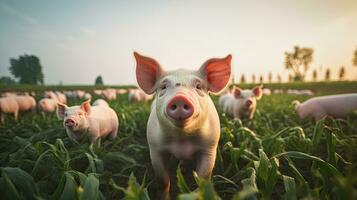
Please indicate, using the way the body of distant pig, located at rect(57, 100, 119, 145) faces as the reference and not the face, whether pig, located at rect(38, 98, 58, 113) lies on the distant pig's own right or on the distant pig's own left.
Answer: on the distant pig's own right

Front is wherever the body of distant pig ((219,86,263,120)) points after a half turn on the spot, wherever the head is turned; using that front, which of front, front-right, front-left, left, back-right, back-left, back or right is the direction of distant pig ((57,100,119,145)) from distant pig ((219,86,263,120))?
left

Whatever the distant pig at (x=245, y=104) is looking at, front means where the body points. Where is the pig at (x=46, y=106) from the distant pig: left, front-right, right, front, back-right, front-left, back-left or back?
back-right

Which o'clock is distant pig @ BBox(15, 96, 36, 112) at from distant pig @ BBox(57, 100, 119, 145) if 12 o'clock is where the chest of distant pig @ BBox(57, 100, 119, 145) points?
distant pig @ BBox(15, 96, 36, 112) is roughly at 4 o'clock from distant pig @ BBox(57, 100, 119, 145).

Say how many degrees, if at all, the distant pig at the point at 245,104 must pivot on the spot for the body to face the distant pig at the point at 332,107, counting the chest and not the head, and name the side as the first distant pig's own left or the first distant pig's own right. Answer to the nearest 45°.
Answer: approximately 45° to the first distant pig's own left

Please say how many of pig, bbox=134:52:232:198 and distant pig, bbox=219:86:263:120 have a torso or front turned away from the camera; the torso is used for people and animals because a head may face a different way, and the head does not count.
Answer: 0

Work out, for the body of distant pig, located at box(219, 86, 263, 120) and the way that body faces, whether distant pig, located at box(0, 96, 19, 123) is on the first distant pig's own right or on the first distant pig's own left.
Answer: on the first distant pig's own right

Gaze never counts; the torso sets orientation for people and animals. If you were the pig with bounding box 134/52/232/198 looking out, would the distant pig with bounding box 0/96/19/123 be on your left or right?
on your right

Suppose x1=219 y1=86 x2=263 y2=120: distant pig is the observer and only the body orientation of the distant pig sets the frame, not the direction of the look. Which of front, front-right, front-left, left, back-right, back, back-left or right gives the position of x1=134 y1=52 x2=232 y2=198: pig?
front-right

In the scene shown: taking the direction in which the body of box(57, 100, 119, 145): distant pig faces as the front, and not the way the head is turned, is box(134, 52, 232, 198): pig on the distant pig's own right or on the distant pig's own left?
on the distant pig's own left

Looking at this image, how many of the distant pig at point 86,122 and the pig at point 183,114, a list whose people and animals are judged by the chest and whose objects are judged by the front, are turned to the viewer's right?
0

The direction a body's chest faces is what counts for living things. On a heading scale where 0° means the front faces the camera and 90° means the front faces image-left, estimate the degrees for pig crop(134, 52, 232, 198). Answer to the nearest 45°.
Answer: approximately 0°
